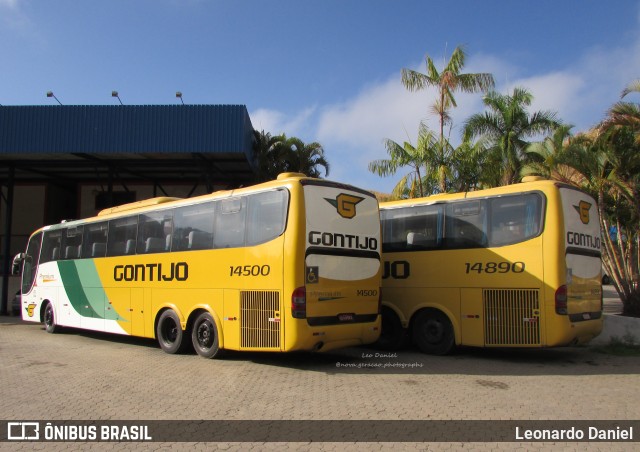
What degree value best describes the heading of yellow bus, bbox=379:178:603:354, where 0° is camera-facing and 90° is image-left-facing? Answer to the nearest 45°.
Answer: approximately 135°

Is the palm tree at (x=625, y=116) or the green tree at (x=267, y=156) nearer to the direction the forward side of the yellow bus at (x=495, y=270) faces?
the green tree

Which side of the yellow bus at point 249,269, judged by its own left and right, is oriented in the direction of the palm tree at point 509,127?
right

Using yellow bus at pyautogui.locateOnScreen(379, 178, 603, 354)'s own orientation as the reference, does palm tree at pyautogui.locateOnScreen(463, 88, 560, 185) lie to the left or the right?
on its right

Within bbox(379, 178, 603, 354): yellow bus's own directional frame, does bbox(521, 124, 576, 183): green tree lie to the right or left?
on its right

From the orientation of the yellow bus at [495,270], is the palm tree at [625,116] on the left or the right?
on its right

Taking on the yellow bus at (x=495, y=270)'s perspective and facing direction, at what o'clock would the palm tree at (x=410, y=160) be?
The palm tree is roughly at 1 o'clock from the yellow bus.

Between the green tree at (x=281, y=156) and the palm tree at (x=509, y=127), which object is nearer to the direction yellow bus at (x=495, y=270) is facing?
the green tree

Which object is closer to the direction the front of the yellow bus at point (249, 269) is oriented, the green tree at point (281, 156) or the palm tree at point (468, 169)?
the green tree

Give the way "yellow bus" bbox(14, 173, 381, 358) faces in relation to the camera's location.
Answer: facing away from the viewer and to the left of the viewer

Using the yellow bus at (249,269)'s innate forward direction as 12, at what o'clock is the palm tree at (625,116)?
The palm tree is roughly at 4 o'clock from the yellow bus.

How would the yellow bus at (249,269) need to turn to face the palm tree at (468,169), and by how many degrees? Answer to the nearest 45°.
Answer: approximately 90° to its right

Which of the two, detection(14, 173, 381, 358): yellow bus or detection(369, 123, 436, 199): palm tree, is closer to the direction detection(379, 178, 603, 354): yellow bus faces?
the palm tree

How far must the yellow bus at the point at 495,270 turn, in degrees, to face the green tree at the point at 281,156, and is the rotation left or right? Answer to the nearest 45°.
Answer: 0° — it already faces it
